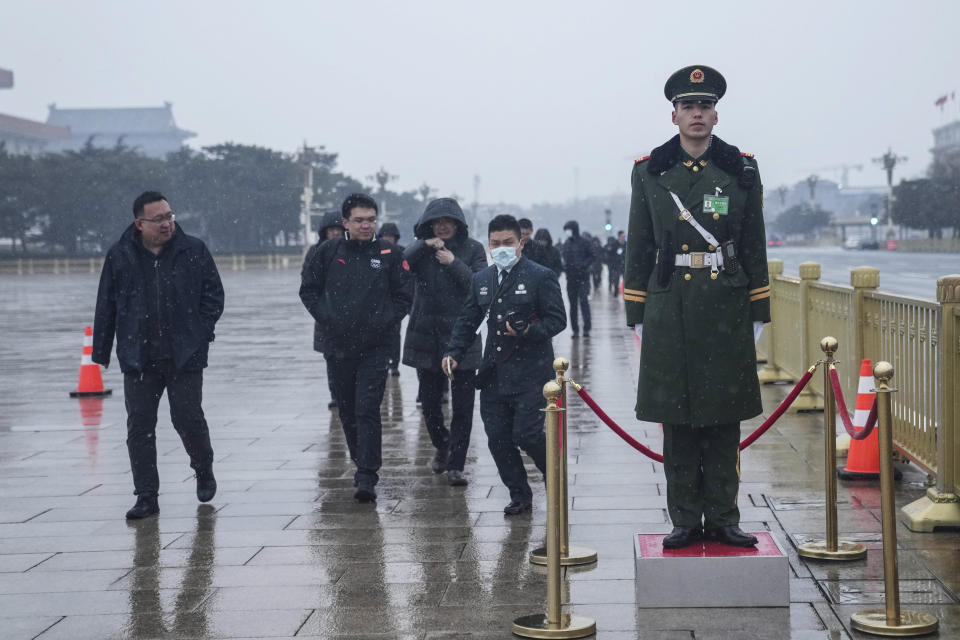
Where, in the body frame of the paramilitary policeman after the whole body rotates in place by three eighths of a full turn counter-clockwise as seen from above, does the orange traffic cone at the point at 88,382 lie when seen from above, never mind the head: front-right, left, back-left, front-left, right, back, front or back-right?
left

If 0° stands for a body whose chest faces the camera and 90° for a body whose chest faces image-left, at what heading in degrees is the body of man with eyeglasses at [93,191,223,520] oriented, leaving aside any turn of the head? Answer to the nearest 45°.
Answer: approximately 0°

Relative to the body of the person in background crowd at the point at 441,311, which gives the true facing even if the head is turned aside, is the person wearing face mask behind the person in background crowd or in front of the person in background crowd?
in front

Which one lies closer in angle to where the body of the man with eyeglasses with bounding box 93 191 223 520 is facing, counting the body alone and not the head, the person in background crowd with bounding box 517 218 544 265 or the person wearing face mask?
the person wearing face mask

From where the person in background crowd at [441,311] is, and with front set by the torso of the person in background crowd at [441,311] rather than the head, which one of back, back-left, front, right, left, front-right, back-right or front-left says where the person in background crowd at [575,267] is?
back

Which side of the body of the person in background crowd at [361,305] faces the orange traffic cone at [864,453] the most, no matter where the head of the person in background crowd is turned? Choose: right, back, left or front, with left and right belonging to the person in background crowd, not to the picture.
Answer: left

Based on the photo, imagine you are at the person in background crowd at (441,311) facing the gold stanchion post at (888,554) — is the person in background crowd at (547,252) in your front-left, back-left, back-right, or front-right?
back-left

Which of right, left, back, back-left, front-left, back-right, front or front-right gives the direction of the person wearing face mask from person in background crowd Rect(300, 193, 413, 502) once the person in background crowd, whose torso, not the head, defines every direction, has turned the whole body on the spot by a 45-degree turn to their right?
left

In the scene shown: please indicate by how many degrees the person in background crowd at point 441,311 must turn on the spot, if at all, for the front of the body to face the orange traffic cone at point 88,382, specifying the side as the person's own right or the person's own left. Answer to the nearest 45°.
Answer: approximately 135° to the person's own right
